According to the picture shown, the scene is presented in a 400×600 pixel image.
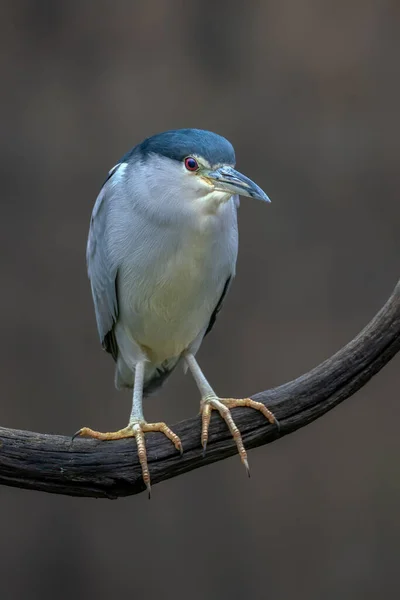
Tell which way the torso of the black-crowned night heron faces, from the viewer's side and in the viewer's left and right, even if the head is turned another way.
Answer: facing the viewer and to the right of the viewer
